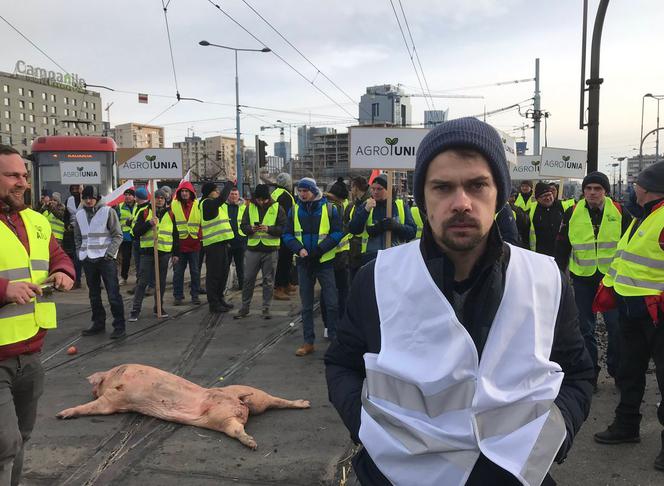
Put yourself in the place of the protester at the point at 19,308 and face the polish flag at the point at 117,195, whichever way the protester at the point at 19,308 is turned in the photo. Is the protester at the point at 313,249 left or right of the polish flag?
right

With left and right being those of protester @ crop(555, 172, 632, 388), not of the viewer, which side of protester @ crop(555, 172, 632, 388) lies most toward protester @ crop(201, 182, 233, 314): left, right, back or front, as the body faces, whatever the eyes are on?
right

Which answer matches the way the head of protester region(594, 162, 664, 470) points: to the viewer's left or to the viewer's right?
to the viewer's left

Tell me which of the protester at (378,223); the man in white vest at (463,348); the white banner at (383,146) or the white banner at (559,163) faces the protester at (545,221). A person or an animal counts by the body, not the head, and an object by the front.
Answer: the white banner at (559,163)

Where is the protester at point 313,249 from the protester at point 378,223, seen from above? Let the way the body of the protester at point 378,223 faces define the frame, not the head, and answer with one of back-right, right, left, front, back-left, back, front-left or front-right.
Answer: right

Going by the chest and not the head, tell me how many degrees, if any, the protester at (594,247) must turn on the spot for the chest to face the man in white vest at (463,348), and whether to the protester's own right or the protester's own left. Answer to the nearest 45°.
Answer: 0° — they already face them

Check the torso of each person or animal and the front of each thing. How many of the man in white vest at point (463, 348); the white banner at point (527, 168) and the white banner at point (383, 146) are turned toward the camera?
3

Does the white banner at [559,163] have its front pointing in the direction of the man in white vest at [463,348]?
yes

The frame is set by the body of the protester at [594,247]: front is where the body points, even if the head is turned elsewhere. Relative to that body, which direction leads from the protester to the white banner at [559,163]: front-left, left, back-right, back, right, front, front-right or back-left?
back

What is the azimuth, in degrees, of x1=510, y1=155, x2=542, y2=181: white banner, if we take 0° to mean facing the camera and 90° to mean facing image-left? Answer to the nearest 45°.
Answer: approximately 0°

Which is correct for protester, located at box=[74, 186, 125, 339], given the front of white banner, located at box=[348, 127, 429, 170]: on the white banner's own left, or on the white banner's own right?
on the white banner's own right

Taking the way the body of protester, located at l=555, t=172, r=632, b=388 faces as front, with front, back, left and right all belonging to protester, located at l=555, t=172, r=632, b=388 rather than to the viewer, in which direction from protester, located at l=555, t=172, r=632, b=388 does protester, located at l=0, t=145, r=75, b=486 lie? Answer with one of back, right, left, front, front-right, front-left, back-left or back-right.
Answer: front-right

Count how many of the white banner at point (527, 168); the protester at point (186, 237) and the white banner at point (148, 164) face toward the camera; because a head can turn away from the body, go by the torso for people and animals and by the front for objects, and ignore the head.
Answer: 3

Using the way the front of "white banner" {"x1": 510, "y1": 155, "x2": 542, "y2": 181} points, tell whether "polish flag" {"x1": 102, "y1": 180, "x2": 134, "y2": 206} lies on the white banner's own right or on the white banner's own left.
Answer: on the white banner's own right

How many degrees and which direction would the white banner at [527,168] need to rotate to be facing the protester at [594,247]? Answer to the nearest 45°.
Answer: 0° — it already faces them
